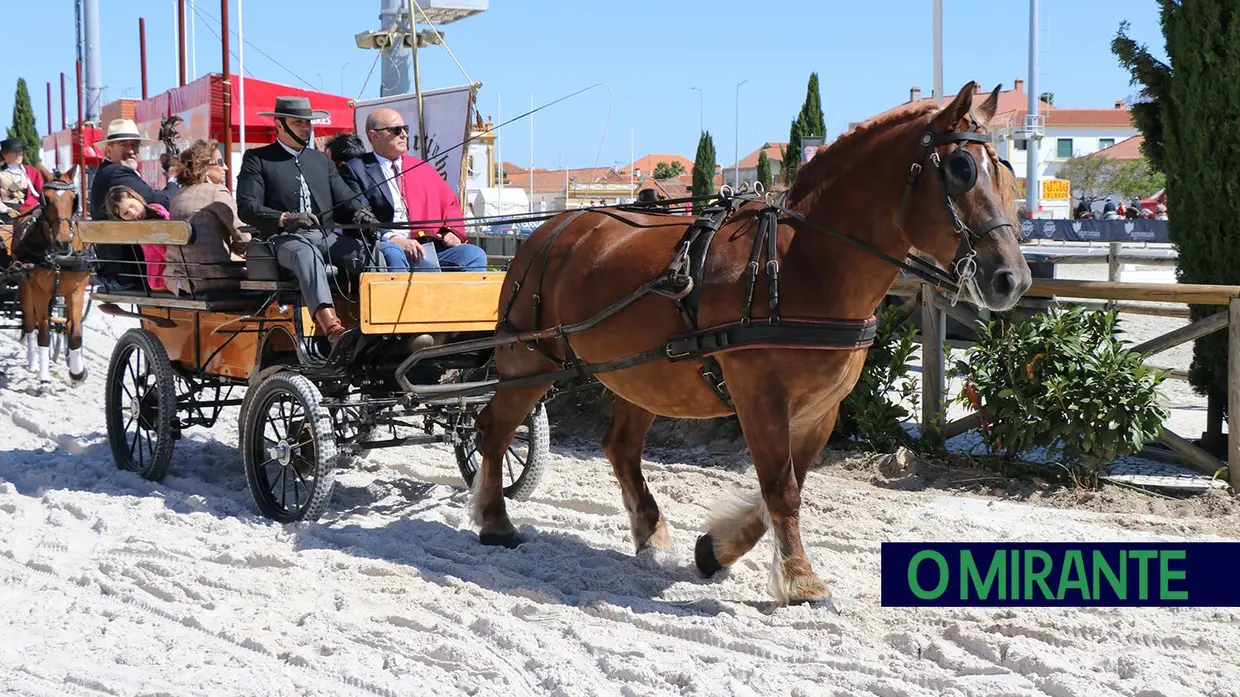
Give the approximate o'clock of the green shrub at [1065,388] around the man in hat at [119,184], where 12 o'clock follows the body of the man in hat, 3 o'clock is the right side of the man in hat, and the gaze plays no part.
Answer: The green shrub is roughly at 12 o'clock from the man in hat.

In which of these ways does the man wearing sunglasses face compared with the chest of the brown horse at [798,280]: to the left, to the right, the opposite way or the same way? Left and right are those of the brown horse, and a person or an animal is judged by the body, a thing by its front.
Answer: the same way

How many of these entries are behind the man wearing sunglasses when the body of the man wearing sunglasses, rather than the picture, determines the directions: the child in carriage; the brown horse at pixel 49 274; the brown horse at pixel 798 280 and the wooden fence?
2

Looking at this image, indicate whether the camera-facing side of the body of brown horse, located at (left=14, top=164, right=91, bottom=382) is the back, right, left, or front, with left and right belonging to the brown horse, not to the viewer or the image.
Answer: front

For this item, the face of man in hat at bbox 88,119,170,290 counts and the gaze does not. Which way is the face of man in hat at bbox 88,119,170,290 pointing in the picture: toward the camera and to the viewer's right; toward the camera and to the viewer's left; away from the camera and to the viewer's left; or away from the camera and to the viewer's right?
toward the camera and to the viewer's right

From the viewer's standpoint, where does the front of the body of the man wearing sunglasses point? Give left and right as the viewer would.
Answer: facing the viewer and to the right of the viewer

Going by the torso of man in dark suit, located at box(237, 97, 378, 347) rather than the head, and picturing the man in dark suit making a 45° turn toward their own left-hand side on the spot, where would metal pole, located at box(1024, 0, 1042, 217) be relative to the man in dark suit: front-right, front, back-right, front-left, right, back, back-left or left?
front-left

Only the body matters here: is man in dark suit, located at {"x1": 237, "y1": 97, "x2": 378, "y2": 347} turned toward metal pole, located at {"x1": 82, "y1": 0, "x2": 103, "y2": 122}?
no

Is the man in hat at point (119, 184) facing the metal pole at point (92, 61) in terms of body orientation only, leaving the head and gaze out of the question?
no

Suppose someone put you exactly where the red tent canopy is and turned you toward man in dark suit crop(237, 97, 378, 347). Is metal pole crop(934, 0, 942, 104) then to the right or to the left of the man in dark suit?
left

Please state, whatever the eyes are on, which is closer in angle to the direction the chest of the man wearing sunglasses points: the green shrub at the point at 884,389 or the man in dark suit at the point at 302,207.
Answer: the green shrub

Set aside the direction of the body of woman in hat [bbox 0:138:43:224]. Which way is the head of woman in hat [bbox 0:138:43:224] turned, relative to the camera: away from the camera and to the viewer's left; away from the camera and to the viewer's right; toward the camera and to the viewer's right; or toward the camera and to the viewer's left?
toward the camera and to the viewer's right

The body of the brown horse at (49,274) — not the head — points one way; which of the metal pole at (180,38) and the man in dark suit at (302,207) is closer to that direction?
the man in dark suit

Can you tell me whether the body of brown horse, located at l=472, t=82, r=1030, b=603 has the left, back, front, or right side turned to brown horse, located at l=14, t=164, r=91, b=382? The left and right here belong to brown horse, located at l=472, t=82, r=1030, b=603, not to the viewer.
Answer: back

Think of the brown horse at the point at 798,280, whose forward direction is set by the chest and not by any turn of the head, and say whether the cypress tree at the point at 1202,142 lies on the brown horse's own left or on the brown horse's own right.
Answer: on the brown horse's own left

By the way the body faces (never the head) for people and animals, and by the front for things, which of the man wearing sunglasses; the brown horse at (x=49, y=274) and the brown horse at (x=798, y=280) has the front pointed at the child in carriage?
the brown horse at (x=49, y=274)

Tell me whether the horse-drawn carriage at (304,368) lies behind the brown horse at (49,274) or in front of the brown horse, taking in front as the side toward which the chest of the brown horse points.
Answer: in front

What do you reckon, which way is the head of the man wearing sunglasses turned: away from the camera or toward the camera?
toward the camera
